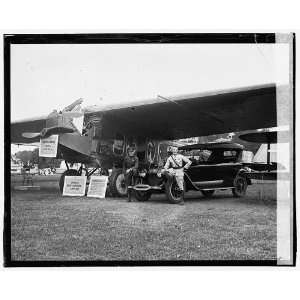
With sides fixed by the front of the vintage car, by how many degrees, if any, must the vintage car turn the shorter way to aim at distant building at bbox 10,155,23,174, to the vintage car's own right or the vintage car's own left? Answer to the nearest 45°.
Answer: approximately 45° to the vintage car's own right

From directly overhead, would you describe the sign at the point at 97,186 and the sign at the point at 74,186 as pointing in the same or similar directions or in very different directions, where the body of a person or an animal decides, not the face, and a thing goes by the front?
same or similar directions

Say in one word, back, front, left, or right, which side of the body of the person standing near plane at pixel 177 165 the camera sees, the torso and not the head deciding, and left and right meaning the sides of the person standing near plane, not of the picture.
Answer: front

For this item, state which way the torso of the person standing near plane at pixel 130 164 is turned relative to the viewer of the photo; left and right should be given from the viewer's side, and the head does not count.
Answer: facing the viewer

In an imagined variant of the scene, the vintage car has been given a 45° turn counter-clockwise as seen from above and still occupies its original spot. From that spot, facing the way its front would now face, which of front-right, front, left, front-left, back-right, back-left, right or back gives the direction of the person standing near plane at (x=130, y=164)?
right

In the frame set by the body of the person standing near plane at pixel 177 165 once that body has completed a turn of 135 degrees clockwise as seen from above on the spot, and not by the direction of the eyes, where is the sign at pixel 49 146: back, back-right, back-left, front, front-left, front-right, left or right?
front-left

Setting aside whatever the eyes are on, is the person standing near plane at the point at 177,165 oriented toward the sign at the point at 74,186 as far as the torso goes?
no

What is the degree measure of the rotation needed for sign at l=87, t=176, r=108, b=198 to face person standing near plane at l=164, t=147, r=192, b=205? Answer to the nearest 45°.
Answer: approximately 90° to its left

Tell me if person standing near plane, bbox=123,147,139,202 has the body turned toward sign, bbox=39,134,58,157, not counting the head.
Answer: no

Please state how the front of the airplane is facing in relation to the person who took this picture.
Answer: facing the viewer and to the left of the viewer

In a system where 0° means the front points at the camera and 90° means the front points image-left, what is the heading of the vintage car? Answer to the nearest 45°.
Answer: approximately 45°

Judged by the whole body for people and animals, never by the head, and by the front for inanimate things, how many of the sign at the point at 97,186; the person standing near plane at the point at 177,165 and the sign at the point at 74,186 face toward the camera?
3
